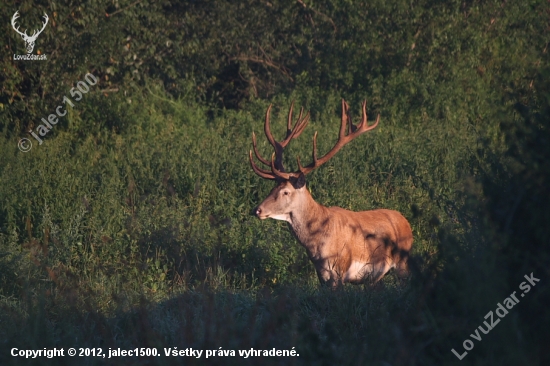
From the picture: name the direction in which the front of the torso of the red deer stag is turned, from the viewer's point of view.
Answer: to the viewer's left
